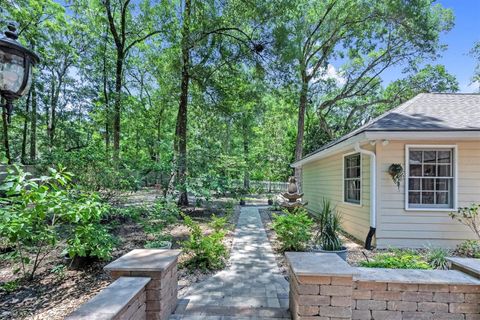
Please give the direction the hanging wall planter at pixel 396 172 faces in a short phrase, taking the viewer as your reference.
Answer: facing the viewer

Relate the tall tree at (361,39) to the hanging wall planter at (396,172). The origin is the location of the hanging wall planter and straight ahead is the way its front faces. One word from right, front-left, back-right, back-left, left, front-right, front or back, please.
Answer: back

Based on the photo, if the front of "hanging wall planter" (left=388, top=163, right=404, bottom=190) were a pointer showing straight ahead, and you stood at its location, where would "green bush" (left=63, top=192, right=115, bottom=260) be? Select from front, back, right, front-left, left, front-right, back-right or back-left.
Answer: front-right

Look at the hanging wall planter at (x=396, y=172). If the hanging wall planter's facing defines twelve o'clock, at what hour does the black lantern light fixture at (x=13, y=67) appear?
The black lantern light fixture is roughly at 1 o'clock from the hanging wall planter.

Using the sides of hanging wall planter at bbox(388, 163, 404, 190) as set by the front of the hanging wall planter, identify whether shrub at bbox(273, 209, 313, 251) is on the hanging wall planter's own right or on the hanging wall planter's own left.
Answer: on the hanging wall planter's own right

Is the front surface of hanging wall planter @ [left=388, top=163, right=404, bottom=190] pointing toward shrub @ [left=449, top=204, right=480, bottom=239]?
no

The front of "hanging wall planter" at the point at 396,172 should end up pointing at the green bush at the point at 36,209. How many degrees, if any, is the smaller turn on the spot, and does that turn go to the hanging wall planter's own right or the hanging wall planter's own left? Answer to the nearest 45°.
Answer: approximately 45° to the hanging wall planter's own right

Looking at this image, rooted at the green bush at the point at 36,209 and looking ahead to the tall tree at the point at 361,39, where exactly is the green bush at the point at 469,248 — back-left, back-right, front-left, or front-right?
front-right

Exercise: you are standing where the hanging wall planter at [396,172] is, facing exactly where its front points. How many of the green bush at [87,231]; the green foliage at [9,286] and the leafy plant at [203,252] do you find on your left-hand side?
0

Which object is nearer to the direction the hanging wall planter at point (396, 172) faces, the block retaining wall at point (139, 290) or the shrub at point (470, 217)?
the block retaining wall

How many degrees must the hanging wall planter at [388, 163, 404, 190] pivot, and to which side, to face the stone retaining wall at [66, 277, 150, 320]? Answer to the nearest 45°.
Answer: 0° — it already faces it

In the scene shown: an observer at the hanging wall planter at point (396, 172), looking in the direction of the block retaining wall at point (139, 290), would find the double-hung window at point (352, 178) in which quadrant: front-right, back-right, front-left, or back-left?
back-right

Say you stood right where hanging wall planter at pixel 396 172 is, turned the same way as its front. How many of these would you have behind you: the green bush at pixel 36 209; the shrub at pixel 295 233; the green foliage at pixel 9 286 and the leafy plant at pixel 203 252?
0

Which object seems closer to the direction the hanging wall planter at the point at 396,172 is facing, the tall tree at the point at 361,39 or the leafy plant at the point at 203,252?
the leafy plant

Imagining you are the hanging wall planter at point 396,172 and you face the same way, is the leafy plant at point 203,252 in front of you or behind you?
in front
